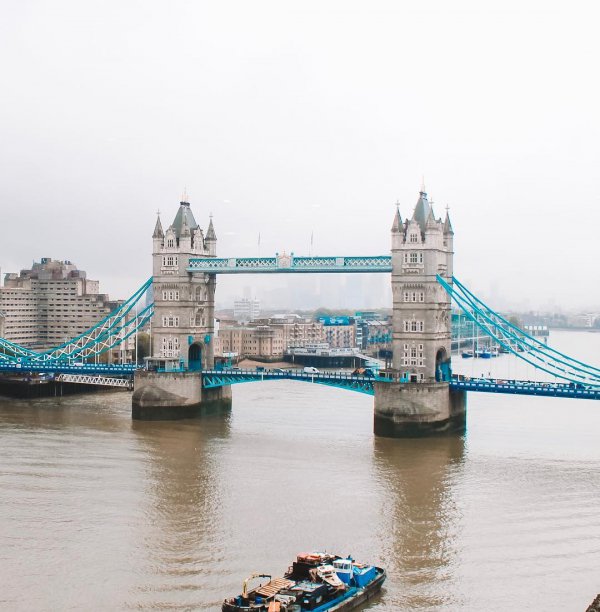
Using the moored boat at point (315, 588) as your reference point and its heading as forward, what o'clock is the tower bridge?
The tower bridge is roughly at 11 o'clock from the moored boat.

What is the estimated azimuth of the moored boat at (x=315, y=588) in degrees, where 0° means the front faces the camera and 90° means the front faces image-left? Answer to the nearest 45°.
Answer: approximately 225°
